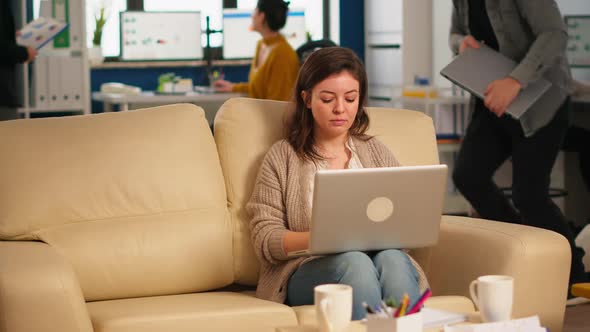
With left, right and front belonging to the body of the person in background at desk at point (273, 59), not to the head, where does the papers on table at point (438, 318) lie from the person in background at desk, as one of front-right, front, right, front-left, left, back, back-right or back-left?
left

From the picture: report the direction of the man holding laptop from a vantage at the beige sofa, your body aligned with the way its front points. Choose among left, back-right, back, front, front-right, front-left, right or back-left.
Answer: left

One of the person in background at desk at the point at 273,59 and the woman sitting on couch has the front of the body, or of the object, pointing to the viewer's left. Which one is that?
the person in background at desk

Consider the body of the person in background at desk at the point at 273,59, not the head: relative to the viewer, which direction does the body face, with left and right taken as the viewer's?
facing to the left of the viewer

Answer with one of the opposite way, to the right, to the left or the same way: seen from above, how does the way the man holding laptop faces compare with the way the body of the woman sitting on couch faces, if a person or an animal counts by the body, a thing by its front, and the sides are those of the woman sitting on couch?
to the right

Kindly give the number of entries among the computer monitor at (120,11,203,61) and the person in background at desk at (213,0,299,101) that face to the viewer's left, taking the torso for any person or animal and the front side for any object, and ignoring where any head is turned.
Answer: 1

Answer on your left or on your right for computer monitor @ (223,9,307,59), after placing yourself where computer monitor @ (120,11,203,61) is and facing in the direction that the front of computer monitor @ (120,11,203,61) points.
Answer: on your left

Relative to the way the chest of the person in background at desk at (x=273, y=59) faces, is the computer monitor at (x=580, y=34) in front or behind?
behind

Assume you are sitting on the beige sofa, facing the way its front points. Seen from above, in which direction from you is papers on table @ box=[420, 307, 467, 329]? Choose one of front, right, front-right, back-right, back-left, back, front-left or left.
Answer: front

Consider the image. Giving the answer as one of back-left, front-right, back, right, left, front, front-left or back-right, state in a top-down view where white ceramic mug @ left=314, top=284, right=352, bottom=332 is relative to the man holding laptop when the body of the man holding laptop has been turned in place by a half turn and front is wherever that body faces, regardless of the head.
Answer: back-right

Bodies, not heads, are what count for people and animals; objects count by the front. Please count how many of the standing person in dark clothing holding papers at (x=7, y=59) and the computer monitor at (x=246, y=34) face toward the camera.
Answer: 1

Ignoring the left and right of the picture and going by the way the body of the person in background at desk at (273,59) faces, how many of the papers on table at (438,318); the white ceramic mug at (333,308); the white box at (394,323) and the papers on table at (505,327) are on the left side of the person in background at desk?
4

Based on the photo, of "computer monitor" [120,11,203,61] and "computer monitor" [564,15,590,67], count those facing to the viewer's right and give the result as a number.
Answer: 0
